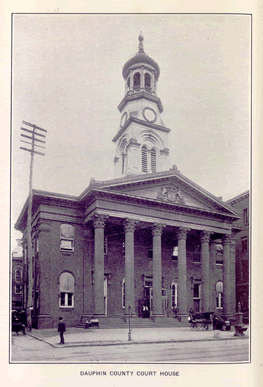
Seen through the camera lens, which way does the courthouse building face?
facing the viewer and to the right of the viewer

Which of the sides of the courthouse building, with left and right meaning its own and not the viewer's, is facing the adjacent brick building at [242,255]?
left
